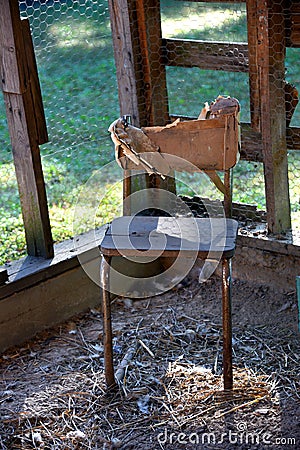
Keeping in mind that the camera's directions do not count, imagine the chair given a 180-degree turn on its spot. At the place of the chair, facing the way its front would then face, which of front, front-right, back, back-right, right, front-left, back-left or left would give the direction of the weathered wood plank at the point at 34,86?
front-left

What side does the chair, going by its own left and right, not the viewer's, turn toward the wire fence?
back

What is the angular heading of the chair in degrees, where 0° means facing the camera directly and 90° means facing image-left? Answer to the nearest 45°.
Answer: approximately 0°

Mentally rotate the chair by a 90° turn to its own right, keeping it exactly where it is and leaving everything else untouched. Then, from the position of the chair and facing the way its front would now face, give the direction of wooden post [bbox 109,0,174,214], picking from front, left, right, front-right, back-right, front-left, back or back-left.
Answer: right

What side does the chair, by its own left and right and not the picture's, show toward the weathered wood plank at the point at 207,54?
back

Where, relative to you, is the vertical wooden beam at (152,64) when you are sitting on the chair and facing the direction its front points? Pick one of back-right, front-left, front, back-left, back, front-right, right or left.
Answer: back

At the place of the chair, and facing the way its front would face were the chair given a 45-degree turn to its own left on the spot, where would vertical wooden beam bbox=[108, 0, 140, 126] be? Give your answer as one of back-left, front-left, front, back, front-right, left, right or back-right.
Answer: back-left

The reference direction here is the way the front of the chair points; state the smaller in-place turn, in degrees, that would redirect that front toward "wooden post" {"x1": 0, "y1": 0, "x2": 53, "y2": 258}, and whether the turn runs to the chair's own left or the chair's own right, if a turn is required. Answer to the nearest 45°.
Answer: approximately 135° to the chair's own right
